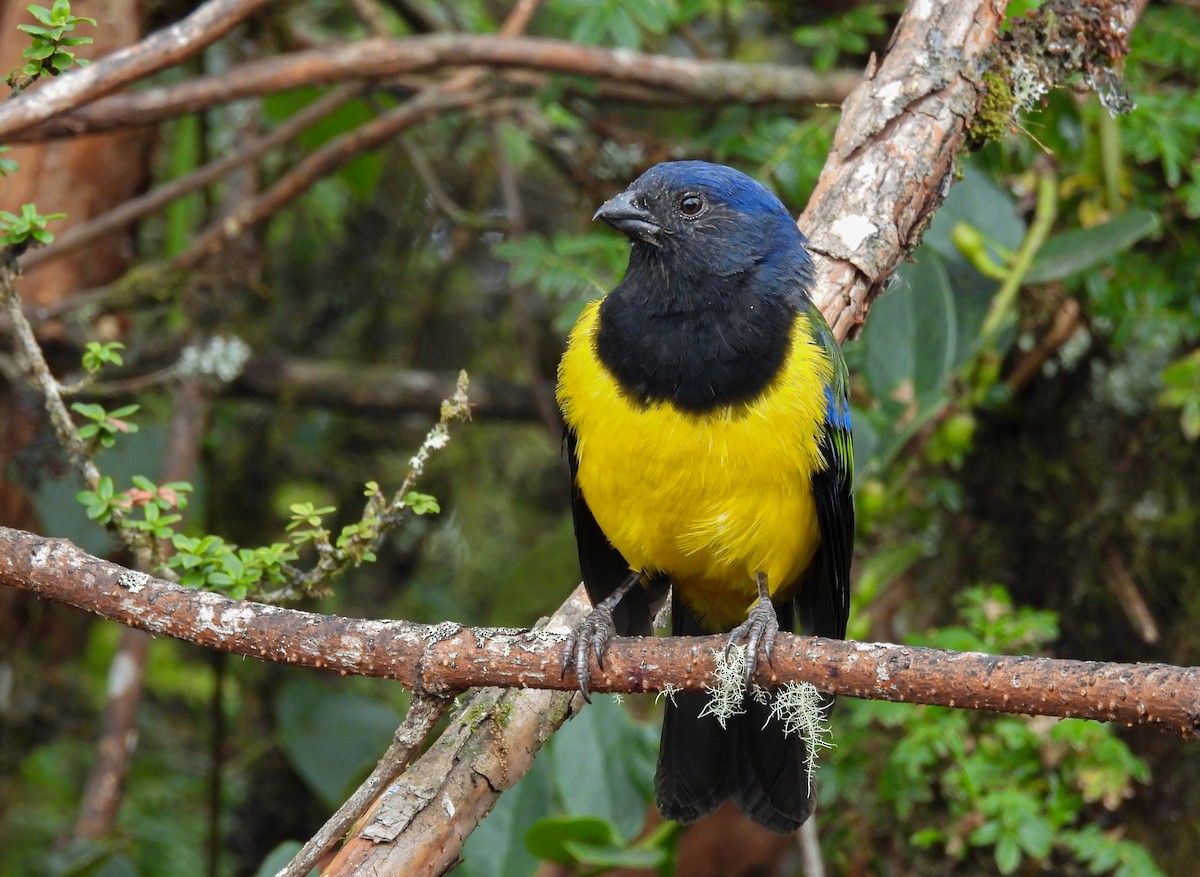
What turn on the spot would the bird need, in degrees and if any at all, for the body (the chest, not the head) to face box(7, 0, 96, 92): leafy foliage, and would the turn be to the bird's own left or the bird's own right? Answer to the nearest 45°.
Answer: approximately 45° to the bird's own right

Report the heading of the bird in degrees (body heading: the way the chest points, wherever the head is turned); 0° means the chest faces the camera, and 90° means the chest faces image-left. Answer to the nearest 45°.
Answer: approximately 0°

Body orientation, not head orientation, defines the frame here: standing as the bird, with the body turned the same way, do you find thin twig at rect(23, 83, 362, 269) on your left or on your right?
on your right

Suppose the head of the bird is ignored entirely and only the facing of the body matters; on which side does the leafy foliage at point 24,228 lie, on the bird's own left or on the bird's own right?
on the bird's own right

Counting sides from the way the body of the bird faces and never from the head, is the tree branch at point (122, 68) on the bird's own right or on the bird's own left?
on the bird's own right
